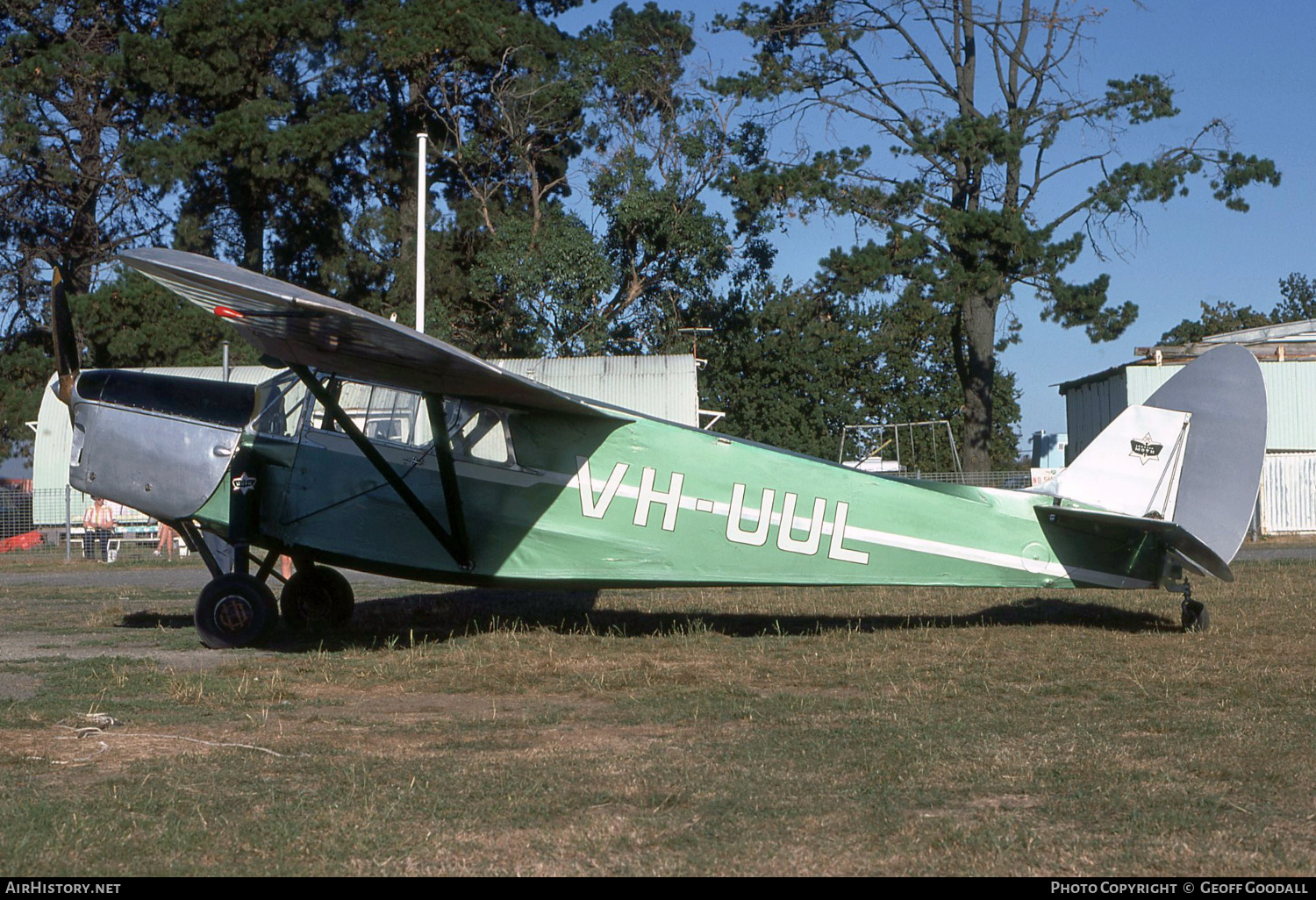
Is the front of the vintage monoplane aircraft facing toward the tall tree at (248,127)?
no

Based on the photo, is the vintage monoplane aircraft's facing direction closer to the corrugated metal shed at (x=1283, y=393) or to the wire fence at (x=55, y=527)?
the wire fence

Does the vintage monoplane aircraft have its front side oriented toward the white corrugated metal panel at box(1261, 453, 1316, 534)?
no

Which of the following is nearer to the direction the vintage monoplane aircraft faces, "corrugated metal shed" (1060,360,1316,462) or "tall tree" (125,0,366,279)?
the tall tree

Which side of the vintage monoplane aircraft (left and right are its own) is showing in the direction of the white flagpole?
right

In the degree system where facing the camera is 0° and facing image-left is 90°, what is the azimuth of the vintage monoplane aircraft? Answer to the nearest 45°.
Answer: approximately 90°

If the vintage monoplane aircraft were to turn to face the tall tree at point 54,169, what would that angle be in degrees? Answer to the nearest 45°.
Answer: approximately 45° to its right

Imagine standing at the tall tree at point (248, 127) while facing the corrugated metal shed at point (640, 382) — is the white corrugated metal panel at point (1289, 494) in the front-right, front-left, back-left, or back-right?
front-left

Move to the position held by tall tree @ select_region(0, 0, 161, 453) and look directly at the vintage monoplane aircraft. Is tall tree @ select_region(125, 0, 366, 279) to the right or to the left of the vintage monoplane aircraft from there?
left

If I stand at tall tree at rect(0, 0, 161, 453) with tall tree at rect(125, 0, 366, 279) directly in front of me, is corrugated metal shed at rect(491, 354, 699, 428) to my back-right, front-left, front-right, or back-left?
front-right

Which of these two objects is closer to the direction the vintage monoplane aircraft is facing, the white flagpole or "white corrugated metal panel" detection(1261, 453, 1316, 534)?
the white flagpole

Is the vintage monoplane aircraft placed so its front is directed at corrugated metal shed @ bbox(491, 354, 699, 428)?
no
